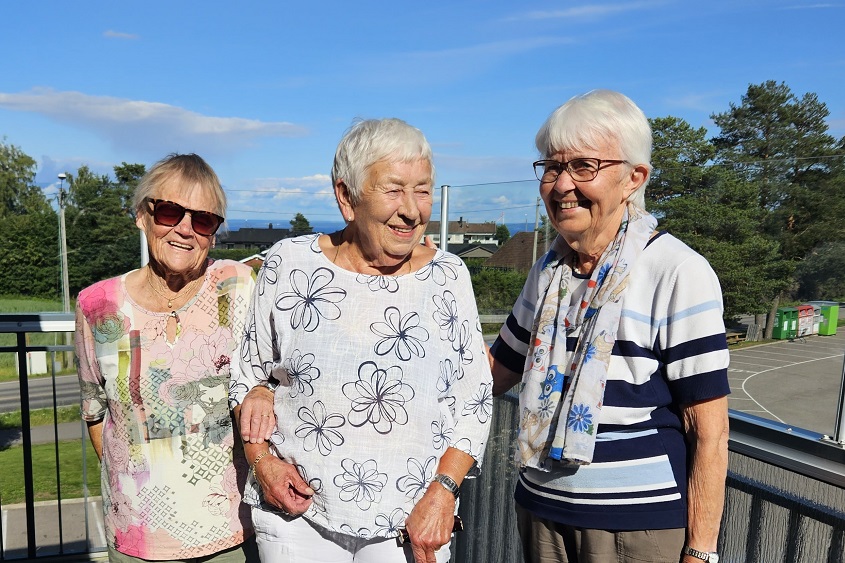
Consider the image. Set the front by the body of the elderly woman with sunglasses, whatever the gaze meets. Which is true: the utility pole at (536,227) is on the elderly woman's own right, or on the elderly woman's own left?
on the elderly woman's own left

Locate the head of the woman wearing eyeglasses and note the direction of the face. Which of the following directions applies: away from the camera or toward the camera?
toward the camera

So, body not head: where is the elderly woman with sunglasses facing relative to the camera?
toward the camera

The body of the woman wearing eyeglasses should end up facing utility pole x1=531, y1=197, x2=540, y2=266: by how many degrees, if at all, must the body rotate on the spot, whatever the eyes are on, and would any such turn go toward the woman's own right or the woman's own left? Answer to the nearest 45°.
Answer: approximately 135° to the woman's own right

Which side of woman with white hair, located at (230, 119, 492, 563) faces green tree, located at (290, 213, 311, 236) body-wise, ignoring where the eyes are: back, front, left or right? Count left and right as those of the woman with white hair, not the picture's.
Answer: back

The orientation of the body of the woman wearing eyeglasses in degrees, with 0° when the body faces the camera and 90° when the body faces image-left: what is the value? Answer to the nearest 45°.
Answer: approximately 45°

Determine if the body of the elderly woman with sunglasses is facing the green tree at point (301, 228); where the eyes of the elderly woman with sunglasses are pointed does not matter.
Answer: no

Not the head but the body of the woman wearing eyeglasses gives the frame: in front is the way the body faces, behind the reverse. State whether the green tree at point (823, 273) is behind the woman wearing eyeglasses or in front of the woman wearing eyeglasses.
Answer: behind

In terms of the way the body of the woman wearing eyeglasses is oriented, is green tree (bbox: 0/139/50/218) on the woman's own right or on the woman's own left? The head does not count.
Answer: on the woman's own right

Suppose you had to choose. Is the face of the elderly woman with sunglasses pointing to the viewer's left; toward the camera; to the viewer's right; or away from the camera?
toward the camera

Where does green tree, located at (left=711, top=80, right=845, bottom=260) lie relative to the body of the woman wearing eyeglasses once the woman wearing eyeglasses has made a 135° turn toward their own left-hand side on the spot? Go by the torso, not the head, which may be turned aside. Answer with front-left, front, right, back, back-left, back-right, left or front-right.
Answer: front-left

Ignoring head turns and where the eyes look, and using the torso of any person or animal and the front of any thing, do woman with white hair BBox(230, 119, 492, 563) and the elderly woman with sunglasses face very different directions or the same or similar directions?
same or similar directions

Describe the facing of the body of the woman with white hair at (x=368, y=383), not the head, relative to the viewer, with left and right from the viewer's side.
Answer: facing the viewer

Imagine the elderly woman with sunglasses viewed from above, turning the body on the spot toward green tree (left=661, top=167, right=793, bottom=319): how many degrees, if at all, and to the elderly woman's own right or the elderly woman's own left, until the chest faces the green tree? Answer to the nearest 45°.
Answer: approximately 90° to the elderly woman's own left

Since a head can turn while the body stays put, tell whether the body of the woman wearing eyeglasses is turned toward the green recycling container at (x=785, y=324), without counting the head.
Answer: no

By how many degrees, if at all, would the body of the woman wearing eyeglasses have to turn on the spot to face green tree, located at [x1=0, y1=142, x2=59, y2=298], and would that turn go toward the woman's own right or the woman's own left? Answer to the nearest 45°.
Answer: approximately 90° to the woman's own right

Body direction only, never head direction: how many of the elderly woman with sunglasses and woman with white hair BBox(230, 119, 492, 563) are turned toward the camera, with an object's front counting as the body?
2
